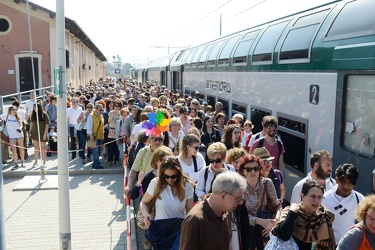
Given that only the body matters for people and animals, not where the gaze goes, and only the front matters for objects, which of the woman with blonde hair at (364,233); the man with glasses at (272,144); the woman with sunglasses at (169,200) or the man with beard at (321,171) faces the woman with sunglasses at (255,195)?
the man with glasses at (272,144)

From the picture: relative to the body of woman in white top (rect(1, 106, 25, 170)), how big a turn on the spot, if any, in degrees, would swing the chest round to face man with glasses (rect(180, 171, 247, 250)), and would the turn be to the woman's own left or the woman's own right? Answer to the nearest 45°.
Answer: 0° — they already face them

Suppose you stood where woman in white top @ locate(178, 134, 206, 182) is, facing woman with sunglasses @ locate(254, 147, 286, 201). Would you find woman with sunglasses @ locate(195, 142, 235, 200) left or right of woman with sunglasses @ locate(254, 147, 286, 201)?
right

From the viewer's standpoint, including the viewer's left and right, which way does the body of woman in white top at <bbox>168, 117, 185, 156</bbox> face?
facing the viewer

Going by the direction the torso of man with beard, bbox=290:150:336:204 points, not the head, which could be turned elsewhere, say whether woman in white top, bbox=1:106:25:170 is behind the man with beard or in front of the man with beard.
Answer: behind

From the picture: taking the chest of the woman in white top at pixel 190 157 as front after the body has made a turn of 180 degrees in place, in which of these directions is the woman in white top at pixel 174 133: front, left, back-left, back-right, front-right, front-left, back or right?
front-right

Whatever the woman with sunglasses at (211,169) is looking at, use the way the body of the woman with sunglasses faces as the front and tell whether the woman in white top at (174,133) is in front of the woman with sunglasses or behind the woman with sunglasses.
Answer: behind

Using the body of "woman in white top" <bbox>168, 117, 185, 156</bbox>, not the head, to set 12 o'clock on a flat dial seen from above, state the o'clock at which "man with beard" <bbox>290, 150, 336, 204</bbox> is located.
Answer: The man with beard is roughly at 11 o'clock from the woman in white top.

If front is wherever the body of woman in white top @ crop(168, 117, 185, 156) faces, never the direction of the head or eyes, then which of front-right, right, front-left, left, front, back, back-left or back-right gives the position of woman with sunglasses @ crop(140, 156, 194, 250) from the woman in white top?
front

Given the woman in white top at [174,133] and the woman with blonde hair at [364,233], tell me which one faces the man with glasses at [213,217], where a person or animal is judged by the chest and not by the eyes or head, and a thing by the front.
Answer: the woman in white top

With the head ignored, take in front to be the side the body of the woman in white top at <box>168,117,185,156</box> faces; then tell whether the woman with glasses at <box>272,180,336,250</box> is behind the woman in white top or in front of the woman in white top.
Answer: in front

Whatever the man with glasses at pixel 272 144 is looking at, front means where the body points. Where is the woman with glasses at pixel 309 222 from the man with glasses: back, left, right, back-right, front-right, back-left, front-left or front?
front

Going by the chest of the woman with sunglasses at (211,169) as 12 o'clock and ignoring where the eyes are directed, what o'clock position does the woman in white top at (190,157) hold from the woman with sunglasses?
The woman in white top is roughly at 5 o'clock from the woman with sunglasses.
